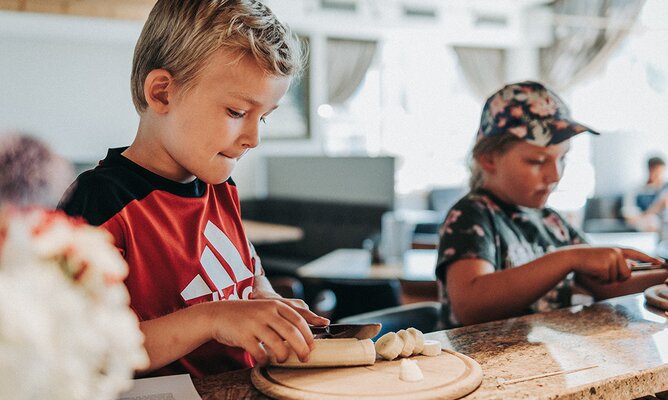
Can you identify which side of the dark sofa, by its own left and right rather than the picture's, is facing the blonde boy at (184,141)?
front

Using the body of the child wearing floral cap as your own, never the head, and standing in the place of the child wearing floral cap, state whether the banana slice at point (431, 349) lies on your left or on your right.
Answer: on your right

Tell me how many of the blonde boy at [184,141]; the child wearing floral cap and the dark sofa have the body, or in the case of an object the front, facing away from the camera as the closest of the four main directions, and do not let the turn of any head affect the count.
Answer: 0

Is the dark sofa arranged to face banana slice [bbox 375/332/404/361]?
yes

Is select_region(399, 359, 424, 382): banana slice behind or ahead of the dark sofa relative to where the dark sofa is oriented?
ahead

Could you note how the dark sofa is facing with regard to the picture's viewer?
facing the viewer

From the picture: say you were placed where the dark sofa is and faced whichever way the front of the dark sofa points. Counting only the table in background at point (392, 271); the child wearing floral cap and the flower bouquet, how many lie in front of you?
3

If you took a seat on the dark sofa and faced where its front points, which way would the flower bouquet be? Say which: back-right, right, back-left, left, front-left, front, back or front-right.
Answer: front

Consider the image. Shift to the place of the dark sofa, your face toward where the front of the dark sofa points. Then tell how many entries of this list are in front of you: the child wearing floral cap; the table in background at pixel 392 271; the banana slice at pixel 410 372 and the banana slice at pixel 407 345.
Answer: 4

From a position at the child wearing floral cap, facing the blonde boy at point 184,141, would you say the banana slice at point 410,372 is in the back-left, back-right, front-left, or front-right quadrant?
front-left

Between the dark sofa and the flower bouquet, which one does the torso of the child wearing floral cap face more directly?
the flower bouquet

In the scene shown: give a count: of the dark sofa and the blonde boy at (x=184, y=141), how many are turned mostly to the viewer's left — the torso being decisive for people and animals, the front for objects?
0

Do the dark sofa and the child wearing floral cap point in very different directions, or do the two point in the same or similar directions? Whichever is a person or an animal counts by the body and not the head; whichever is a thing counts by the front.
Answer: same or similar directions

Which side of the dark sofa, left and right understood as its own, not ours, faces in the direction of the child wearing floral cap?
front

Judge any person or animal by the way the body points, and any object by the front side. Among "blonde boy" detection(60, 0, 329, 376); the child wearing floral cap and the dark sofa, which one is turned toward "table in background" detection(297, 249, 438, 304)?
the dark sofa

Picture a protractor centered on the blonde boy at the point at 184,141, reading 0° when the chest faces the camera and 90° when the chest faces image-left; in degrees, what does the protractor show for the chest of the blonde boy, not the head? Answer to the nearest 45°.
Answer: approximately 315°

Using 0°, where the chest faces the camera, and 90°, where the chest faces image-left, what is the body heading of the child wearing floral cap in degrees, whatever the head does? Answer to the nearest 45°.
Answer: approximately 315°
